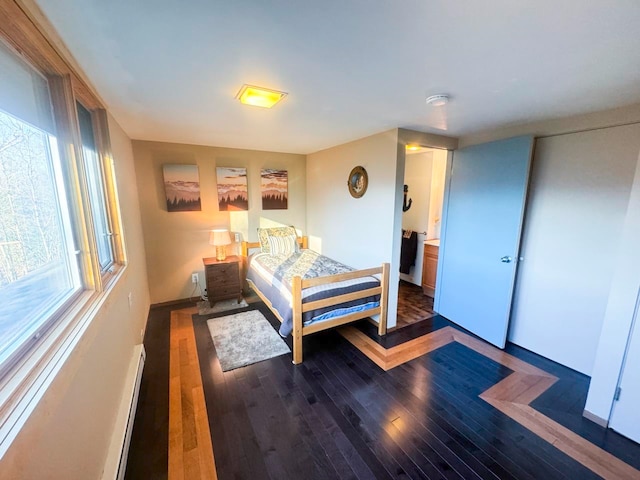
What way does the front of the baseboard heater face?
to the viewer's right

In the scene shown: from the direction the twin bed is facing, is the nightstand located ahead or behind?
behind

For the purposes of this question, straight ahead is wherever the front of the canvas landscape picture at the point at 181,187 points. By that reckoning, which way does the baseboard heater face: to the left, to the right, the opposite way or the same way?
to the left

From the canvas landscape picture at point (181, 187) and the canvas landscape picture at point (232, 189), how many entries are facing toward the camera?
2

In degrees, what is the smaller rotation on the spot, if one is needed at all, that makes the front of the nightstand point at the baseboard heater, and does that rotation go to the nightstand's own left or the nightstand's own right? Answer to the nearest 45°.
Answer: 0° — it already faces it

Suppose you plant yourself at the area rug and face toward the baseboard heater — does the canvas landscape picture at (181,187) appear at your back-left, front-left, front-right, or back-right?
back-right

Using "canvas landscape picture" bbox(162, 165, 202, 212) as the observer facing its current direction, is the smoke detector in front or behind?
in front
